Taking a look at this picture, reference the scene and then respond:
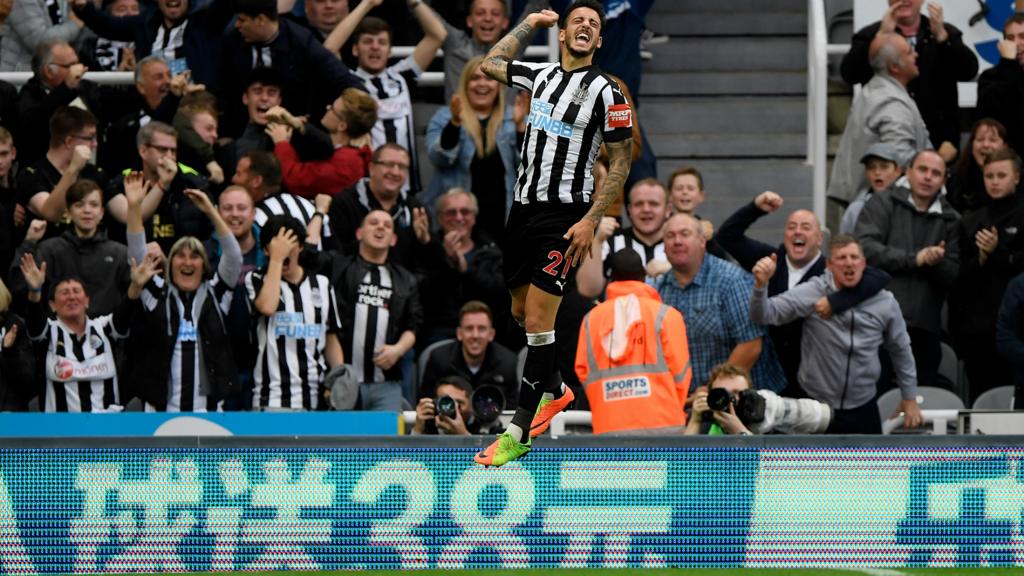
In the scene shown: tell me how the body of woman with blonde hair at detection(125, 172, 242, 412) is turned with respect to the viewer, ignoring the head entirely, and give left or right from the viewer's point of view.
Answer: facing the viewer

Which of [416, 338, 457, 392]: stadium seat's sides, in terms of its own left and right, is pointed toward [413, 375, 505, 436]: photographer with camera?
front

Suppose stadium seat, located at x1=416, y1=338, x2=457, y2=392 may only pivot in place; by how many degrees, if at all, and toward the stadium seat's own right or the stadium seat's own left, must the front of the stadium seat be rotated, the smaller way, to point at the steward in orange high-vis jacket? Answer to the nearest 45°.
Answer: approximately 45° to the stadium seat's own left

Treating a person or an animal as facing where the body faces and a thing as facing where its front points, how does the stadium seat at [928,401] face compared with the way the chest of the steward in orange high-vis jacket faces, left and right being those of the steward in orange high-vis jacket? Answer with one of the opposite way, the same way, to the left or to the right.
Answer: the opposite way

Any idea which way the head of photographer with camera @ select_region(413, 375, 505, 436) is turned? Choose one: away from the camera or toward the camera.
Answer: toward the camera

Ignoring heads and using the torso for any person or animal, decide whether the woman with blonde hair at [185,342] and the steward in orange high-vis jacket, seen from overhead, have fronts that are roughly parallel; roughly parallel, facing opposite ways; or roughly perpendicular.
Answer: roughly parallel, facing opposite ways

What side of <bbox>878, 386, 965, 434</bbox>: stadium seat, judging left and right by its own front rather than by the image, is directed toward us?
front

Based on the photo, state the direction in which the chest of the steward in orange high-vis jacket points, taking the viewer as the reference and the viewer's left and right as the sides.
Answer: facing away from the viewer

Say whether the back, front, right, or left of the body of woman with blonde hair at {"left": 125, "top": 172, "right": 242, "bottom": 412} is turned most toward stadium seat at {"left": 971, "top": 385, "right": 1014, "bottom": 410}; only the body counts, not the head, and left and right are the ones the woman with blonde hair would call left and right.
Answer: left

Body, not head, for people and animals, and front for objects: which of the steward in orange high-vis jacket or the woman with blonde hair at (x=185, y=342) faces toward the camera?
the woman with blonde hair

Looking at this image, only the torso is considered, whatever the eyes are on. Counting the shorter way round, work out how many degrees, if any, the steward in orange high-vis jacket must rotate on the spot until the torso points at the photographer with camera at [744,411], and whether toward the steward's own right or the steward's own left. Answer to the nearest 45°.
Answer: approximately 90° to the steward's own right

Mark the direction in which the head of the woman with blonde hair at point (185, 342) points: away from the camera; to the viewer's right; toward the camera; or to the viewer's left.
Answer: toward the camera

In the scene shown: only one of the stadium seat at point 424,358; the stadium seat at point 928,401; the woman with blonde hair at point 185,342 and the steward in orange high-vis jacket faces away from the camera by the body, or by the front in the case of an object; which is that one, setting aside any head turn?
the steward in orange high-vis jacket

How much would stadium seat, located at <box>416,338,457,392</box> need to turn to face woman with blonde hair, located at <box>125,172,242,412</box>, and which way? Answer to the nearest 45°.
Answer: approximately 90° to its right
